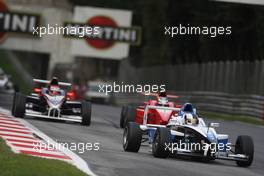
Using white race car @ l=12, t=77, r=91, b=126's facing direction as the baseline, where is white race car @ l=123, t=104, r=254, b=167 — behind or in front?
in front

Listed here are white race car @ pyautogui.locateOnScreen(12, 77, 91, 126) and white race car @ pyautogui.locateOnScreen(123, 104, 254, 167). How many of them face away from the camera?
0

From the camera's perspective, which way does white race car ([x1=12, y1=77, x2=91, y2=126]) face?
toward the camera

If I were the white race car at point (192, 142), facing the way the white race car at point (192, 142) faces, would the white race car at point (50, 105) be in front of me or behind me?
behind

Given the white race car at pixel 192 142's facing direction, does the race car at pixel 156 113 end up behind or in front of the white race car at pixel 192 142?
behind
